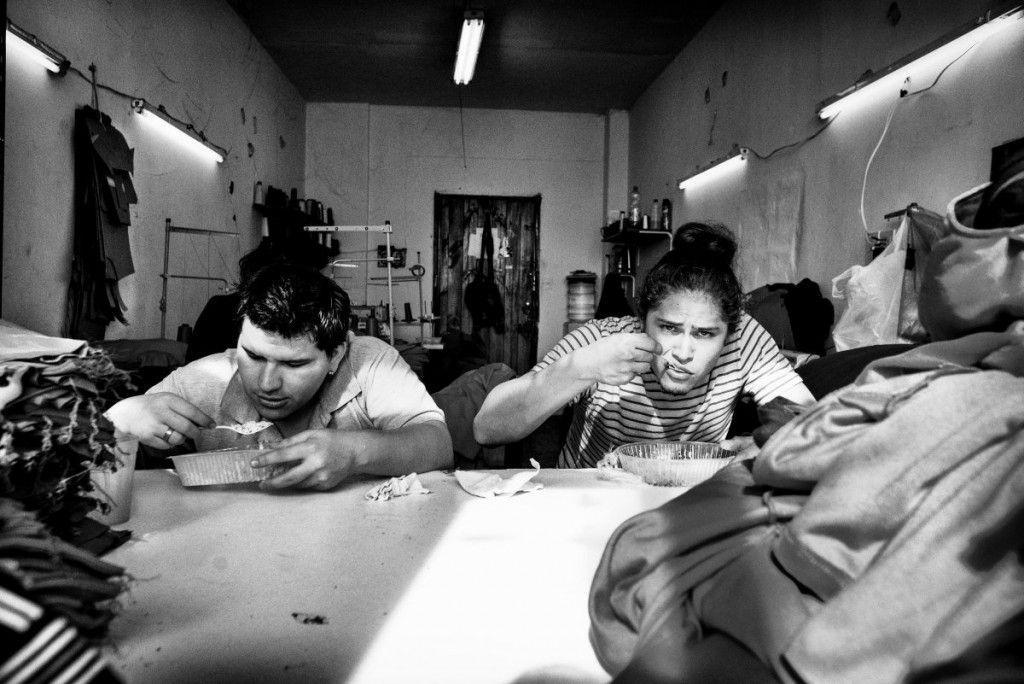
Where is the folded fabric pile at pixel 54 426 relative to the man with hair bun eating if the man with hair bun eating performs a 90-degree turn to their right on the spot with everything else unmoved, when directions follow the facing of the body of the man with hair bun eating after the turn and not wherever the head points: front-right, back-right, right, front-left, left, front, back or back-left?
front-left

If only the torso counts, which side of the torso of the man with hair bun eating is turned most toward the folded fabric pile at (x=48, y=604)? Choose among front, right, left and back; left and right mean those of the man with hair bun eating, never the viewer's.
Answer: front

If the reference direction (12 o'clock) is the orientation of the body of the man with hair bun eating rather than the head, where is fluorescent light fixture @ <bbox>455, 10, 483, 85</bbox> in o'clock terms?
The fluorescent light fixture is roughly at 5 o'clock from the man with hair bun eating.

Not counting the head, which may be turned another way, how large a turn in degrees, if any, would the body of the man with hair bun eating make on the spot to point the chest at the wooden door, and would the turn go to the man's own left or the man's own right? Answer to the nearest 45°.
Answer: approximately 180°

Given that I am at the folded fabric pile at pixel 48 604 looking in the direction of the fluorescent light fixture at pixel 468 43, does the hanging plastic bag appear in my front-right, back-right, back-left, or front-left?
front-right

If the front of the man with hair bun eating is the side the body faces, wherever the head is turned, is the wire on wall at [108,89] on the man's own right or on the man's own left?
on the man's own right

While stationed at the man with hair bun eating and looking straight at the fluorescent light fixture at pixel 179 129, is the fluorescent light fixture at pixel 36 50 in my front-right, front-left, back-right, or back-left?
front-left

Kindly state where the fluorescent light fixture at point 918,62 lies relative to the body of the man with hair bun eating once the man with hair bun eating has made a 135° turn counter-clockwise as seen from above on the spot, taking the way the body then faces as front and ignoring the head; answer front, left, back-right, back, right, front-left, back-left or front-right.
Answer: front

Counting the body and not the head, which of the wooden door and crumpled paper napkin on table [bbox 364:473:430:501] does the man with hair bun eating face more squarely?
the crumpled paper napkin on table

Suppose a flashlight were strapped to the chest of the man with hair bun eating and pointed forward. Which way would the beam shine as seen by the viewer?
toward the camera

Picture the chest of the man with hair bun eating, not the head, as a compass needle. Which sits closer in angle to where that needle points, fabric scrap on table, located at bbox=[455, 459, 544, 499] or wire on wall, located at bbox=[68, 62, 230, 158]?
the fabric scrap on table

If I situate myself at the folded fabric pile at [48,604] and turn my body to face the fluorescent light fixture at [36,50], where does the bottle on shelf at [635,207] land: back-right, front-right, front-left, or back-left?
front-right

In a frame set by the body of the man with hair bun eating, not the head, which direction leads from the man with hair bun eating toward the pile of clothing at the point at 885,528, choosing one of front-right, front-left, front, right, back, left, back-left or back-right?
front

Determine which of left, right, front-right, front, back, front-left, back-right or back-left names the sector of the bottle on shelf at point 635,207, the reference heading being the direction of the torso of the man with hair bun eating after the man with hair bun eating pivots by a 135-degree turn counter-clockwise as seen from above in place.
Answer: front-left

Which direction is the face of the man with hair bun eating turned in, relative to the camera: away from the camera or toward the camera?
toward the camera

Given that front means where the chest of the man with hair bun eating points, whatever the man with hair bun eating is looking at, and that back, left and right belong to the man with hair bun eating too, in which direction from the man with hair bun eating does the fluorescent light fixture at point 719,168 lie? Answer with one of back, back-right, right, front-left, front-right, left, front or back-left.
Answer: back
